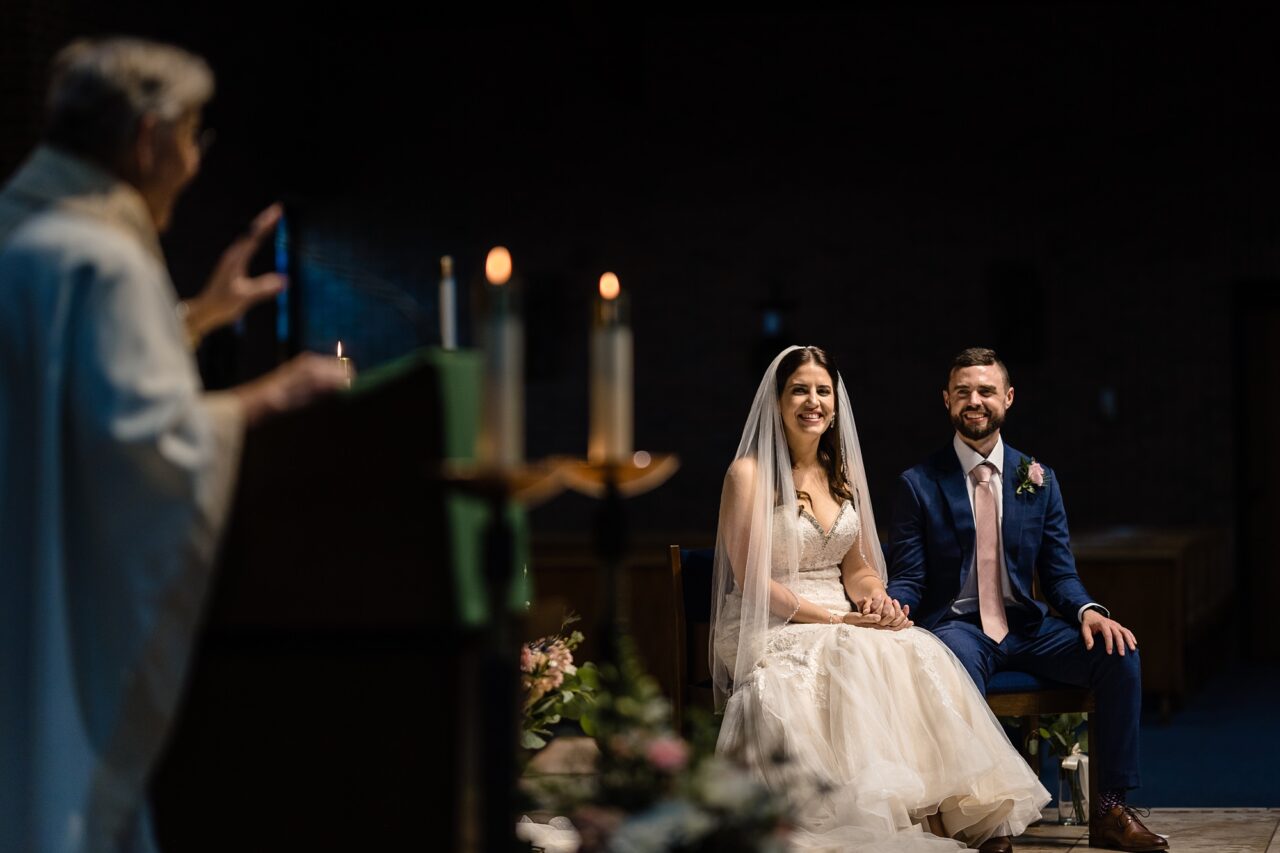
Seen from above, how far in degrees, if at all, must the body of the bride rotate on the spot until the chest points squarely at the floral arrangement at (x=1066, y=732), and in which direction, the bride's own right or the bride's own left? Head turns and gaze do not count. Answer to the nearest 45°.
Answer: approximately 90° to the bride's own left

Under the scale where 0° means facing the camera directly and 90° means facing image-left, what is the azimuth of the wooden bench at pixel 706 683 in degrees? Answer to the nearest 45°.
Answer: approximately 315°

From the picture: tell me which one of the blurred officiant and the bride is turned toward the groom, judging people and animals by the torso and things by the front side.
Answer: the blurred officiant

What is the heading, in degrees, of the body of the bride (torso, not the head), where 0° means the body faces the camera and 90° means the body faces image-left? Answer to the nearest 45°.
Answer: approximately 315°

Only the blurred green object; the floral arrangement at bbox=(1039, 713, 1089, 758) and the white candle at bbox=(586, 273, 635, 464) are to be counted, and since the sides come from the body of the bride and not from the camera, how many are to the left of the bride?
1

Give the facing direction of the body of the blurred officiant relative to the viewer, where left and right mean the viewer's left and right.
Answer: facing away from the viewer and to the right of the viewer

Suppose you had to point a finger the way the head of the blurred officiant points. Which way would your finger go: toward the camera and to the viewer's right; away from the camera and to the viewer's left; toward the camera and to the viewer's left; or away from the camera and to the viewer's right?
away from the camera and to the viewer's right
